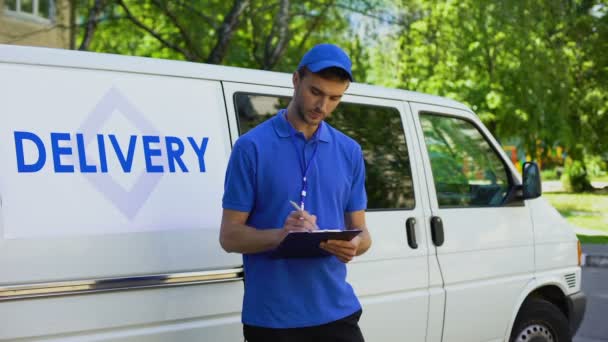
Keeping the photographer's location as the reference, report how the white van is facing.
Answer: facing away from the viewer and to the right of the viewer
